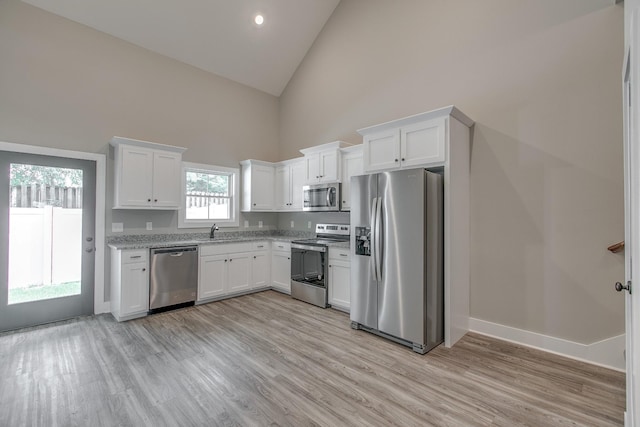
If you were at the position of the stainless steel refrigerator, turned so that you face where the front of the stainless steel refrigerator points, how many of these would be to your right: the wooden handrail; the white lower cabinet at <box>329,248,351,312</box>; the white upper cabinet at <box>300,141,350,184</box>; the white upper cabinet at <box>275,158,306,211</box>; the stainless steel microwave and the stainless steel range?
5

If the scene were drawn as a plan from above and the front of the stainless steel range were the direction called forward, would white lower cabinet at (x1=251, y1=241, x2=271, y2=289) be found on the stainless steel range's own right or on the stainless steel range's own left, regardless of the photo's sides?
on the stainless steel range's own right

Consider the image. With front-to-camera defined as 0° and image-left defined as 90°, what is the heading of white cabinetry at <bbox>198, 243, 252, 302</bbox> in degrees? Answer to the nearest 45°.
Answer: approximately 315°

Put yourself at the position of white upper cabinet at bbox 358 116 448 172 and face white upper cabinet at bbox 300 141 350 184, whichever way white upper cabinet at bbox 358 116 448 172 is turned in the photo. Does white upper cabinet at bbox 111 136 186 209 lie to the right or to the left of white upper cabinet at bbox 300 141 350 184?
left

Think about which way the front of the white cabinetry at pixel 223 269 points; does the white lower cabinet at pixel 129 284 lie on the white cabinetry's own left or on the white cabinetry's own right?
on the white cabinetry's own right

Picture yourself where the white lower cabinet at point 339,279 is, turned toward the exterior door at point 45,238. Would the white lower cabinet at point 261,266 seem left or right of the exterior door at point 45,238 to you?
right

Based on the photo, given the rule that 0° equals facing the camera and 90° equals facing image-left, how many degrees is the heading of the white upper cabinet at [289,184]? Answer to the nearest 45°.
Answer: approximately 45°
